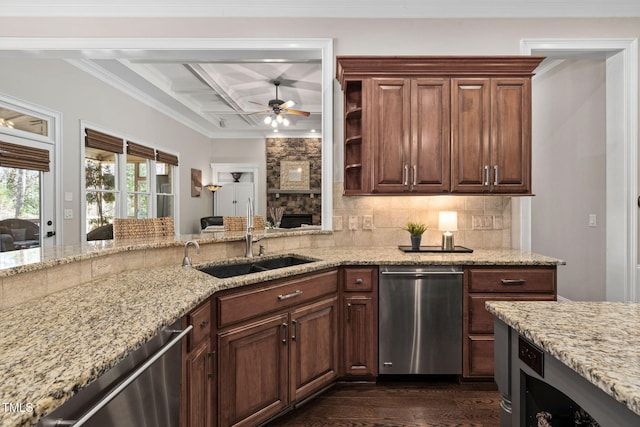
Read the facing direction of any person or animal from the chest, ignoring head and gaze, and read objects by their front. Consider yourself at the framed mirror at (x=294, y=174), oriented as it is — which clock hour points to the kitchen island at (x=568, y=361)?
The kitchen island is roughly at 12 o'clock from the framed mirror.

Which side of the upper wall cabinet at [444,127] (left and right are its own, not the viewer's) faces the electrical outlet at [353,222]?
right

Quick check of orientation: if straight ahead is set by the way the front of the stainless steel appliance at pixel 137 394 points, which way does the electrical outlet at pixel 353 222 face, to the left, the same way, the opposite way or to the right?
to the right

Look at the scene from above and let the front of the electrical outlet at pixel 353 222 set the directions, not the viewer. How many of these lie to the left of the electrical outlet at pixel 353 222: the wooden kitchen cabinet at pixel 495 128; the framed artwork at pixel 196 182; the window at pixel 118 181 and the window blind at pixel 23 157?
1

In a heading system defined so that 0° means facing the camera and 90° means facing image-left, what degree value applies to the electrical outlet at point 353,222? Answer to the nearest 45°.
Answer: approximately 0°

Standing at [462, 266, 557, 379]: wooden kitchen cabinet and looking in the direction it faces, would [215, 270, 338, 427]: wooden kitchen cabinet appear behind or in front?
in front

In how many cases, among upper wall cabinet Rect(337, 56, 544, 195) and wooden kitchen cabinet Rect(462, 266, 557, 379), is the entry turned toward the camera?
2

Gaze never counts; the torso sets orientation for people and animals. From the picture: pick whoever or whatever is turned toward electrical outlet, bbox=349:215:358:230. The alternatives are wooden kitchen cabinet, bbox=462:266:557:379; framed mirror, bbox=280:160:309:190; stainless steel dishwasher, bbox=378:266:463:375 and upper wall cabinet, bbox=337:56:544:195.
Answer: the framed mirror

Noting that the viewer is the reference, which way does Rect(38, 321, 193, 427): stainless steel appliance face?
facing the viewer and to the right of the viewer
